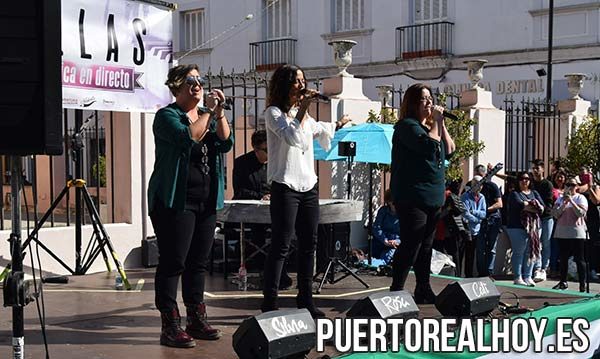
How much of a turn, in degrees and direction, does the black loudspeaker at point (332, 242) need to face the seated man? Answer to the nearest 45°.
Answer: approximately 135° to its right

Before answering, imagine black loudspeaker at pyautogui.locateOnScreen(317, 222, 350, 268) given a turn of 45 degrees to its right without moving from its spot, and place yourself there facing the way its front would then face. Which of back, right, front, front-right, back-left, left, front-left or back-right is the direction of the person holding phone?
back-left

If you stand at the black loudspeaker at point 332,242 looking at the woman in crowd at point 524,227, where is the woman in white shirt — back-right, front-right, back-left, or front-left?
back-right

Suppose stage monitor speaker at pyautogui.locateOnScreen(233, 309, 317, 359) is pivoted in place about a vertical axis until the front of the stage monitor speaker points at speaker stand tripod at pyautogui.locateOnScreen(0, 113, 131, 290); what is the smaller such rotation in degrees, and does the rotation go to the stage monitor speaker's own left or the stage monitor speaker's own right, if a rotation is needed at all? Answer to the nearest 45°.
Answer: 0° — it already faces it

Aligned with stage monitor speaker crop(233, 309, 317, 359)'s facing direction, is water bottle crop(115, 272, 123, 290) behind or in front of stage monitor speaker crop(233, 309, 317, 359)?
in front

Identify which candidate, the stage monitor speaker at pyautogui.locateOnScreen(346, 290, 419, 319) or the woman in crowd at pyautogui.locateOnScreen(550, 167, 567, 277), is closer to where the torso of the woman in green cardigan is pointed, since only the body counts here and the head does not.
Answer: the stage monitor speaker

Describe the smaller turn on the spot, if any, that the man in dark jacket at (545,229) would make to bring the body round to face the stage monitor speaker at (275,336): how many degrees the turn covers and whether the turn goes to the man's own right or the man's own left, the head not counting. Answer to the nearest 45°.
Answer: approximately 45° to the man's own left

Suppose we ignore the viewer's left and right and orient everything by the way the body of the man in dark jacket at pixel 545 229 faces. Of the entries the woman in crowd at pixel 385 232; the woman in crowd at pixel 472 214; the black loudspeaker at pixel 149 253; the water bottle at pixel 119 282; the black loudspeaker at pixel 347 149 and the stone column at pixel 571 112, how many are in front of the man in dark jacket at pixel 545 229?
5

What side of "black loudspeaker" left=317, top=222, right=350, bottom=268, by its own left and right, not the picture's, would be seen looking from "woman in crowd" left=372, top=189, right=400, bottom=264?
left

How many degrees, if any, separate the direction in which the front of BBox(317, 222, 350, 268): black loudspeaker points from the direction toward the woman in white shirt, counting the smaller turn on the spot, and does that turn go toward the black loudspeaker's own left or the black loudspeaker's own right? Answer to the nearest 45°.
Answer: approximately 45° to the black loudspeaker's own right

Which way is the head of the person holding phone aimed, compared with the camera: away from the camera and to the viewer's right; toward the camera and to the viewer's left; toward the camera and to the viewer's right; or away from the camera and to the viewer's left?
toward the camera and to the viewer's left

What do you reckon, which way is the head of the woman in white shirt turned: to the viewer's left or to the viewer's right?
to the viewer's right

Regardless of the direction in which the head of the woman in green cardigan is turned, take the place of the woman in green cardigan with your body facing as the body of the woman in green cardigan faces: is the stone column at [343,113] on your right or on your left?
on your left

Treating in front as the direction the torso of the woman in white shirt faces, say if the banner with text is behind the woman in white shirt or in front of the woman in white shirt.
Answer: behind

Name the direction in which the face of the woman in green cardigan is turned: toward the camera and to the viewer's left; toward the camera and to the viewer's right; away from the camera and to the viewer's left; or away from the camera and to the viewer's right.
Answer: toward the camera and to the viewer's right

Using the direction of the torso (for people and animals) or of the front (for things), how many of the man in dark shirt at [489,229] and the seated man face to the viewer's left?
1
